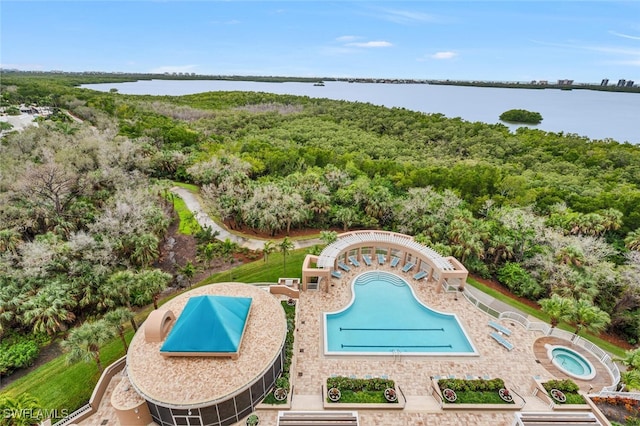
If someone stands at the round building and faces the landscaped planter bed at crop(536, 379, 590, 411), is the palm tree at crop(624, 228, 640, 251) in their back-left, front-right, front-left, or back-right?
front-left

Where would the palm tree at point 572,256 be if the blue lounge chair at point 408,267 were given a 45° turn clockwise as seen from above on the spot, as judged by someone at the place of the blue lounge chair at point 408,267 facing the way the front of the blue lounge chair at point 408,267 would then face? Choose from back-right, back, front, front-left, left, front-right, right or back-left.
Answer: back

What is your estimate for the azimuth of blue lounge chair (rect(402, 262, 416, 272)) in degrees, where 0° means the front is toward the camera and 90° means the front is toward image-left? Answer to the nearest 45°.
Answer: approximately 45°

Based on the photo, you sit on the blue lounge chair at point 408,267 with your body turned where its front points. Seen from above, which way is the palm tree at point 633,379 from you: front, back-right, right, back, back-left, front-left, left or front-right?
left

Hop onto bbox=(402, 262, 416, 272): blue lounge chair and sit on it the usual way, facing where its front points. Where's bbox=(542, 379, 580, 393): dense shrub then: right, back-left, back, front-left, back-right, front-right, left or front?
left

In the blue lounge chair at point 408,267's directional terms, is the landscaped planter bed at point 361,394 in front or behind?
in front

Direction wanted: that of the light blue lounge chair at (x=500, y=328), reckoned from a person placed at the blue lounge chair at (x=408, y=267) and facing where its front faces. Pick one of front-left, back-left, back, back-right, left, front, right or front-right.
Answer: left

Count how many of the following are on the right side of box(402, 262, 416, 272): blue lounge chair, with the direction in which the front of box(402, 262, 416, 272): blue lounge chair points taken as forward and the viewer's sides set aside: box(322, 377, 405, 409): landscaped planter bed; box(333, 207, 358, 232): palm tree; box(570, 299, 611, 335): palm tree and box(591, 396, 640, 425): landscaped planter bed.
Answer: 1
